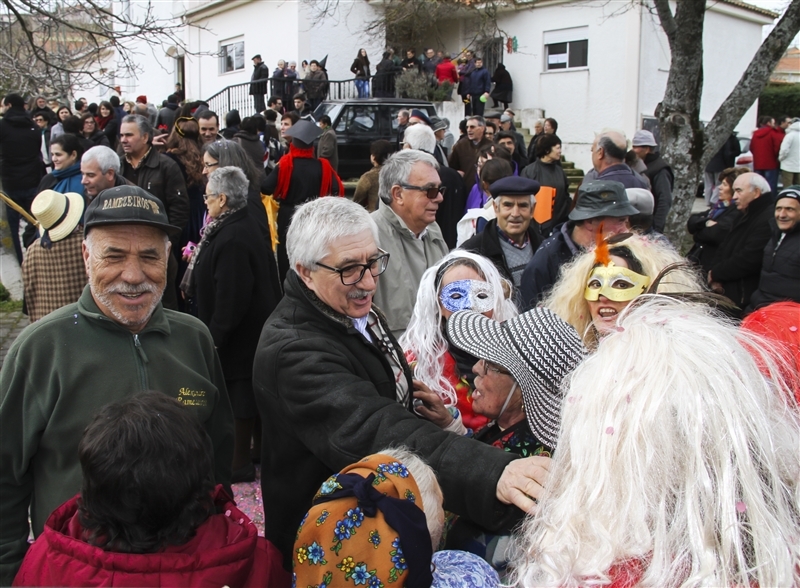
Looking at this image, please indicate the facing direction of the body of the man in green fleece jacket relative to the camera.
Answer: toward the camera

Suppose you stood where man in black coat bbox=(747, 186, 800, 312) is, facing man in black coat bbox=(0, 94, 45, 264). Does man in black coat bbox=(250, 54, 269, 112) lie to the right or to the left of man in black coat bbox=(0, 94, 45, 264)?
right

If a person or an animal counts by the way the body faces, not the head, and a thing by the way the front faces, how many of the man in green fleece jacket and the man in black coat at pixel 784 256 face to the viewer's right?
0

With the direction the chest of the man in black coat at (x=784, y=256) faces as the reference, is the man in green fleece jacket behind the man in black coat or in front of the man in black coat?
in front

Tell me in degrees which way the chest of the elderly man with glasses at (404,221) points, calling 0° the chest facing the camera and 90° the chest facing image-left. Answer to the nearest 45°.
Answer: approximately 315°

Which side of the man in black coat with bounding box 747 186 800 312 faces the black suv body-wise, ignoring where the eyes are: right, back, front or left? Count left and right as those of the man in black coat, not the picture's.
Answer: right

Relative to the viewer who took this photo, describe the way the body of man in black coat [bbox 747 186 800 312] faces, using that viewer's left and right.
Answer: facing the viewer and to the left of the viewer

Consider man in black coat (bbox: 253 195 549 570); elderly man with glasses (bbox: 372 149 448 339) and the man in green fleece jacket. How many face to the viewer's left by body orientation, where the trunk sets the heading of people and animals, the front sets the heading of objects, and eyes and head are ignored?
0

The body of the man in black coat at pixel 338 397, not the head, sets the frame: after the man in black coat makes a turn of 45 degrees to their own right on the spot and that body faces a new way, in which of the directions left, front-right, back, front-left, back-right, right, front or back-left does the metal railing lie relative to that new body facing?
back
